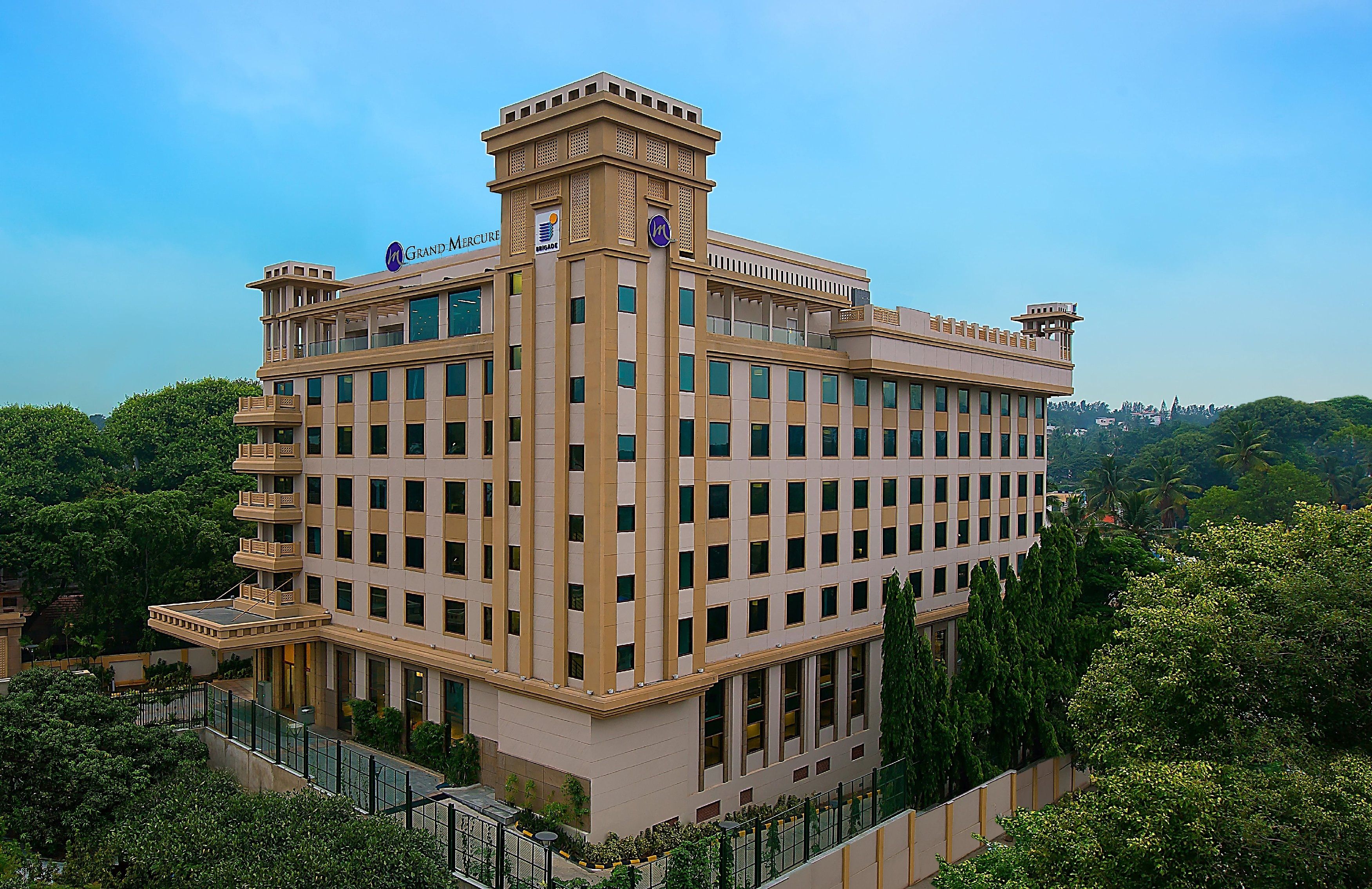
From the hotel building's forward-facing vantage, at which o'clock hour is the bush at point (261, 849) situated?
The bush is roughly at 12 o'clock from the hotel building.

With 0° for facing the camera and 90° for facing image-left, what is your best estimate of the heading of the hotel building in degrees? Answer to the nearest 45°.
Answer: approximately 45°

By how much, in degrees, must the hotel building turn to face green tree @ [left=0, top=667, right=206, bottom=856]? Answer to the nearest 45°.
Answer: approximately 45° to its right
